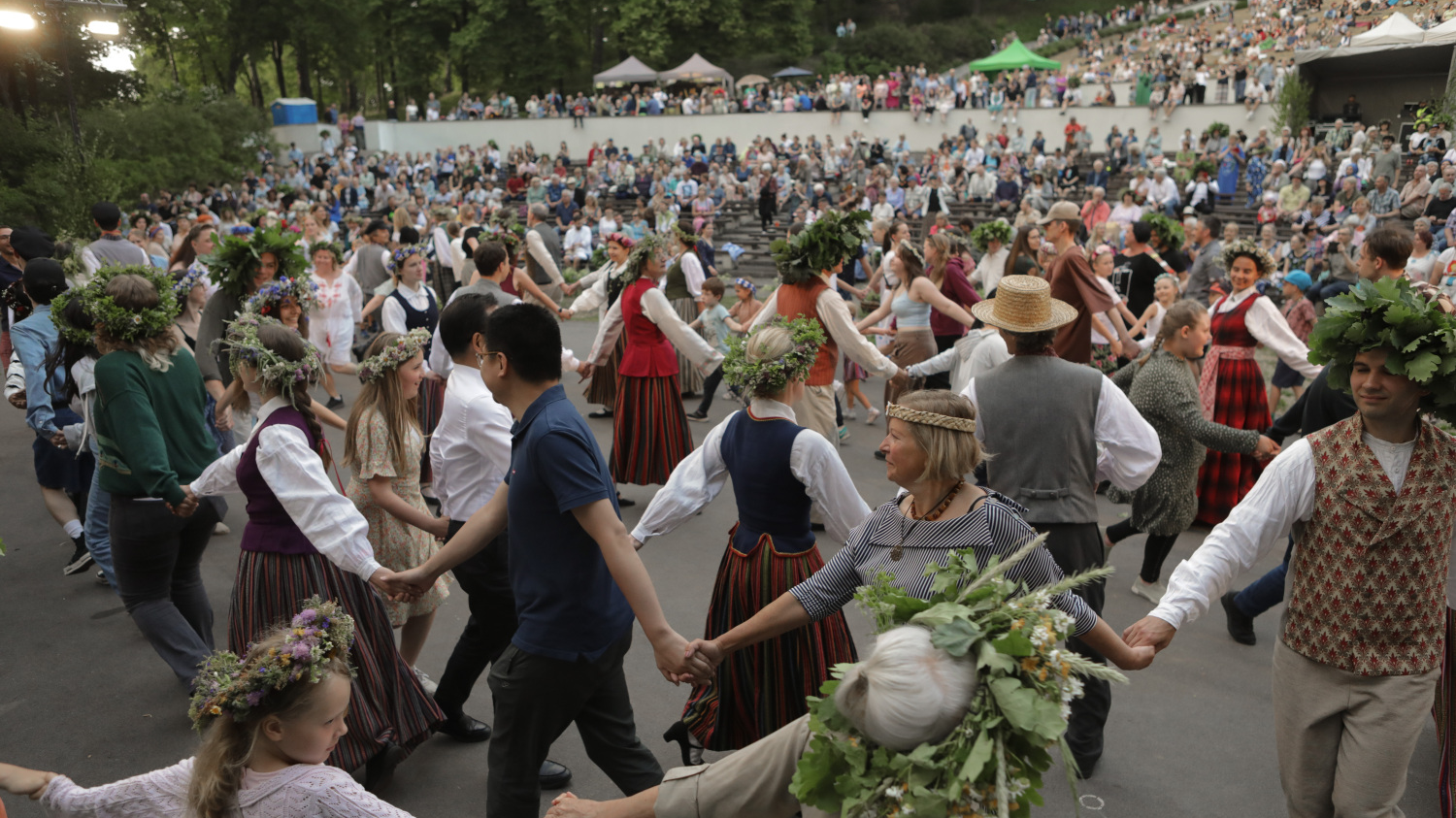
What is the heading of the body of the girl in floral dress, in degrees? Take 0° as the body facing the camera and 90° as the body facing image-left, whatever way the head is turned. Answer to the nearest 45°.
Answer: approximately 270°

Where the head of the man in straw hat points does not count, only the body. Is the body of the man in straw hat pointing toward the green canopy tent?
yes

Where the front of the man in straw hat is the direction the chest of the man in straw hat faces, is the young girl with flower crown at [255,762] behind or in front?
behind

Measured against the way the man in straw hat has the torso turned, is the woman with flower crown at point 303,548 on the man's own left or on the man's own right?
on the man's own left

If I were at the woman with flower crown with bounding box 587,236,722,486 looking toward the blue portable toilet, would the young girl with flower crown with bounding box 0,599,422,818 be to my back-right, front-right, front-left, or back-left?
back-left

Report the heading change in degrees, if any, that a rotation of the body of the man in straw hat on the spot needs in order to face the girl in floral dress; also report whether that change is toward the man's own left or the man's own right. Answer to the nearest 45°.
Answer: approximately 90° to the man's own left

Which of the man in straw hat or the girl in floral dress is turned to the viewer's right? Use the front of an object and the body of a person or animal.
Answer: the girl in floral dress

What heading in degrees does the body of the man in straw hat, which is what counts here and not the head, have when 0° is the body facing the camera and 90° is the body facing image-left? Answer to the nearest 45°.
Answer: approximately 180°
